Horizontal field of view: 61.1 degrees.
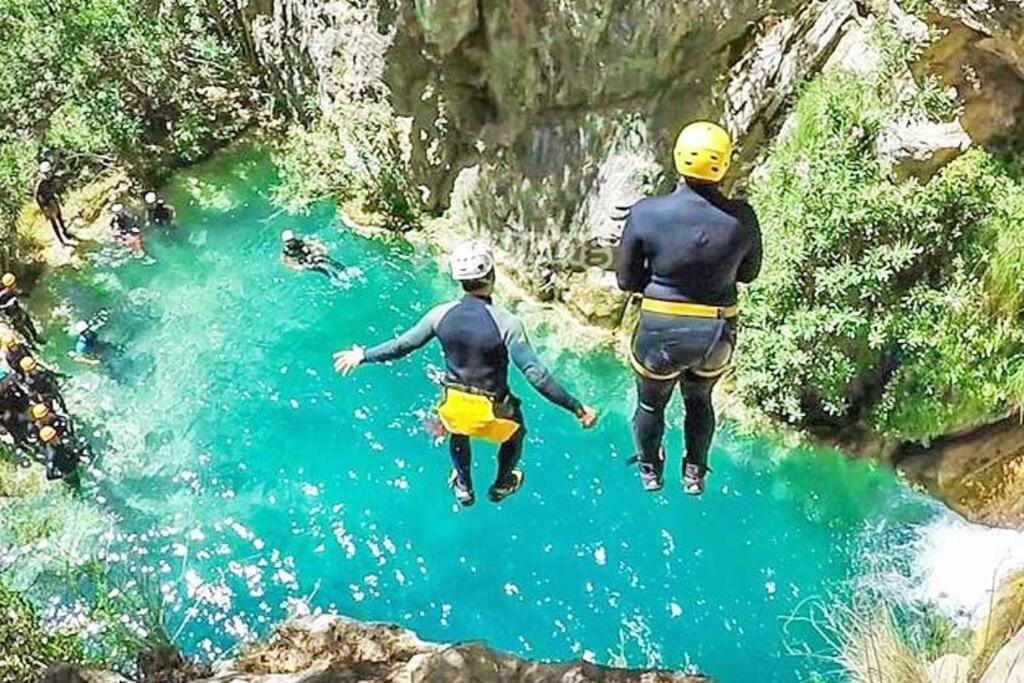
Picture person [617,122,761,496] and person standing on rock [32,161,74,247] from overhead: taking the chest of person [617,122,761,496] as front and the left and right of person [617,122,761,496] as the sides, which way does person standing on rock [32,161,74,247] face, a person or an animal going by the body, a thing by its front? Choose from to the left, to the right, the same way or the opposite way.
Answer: to the right

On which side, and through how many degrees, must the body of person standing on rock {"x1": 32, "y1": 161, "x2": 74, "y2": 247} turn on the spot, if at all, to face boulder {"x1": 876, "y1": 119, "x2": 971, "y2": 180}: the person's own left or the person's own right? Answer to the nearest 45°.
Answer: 0° — they already face it

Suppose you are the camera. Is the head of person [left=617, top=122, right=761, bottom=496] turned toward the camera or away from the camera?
away from the camera

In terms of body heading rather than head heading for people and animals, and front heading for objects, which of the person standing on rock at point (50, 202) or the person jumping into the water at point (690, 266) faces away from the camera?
the person jumping into the water at point (690, 266)

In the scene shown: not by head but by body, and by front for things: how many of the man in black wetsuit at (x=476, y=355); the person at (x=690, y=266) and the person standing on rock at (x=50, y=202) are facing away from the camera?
2

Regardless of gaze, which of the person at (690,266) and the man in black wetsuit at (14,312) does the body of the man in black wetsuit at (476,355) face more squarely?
the man in black wetsuit

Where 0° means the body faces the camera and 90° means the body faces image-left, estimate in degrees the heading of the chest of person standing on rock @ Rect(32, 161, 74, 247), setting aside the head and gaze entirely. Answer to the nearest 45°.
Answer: approximately 315°

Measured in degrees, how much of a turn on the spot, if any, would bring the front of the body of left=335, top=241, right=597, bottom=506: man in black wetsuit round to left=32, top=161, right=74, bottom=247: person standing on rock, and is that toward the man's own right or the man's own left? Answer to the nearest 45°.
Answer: approximately 45° to the man's own left

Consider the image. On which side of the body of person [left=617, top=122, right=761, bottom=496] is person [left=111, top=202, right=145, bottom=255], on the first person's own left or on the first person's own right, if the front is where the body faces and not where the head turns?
on the first person's own left

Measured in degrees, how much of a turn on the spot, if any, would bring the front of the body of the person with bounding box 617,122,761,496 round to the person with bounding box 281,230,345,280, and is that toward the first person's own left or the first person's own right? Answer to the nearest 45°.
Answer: approximately 45° to the first person's own left

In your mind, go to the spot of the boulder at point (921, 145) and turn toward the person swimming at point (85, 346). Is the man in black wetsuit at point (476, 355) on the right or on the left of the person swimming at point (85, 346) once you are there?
left

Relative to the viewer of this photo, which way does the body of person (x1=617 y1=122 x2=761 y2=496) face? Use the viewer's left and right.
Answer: facing away from the viewer

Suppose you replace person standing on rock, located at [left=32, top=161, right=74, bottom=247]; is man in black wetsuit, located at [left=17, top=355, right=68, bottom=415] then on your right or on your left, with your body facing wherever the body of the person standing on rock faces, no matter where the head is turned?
on your right

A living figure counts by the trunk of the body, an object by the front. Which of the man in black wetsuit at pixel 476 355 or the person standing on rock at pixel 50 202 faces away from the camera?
the man in black wetsuit

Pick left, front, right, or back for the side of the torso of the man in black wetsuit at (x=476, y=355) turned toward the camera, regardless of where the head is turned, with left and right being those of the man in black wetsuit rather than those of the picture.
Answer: back

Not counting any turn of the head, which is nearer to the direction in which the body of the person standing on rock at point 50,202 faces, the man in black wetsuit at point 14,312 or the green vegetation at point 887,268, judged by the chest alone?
the green vegetation
